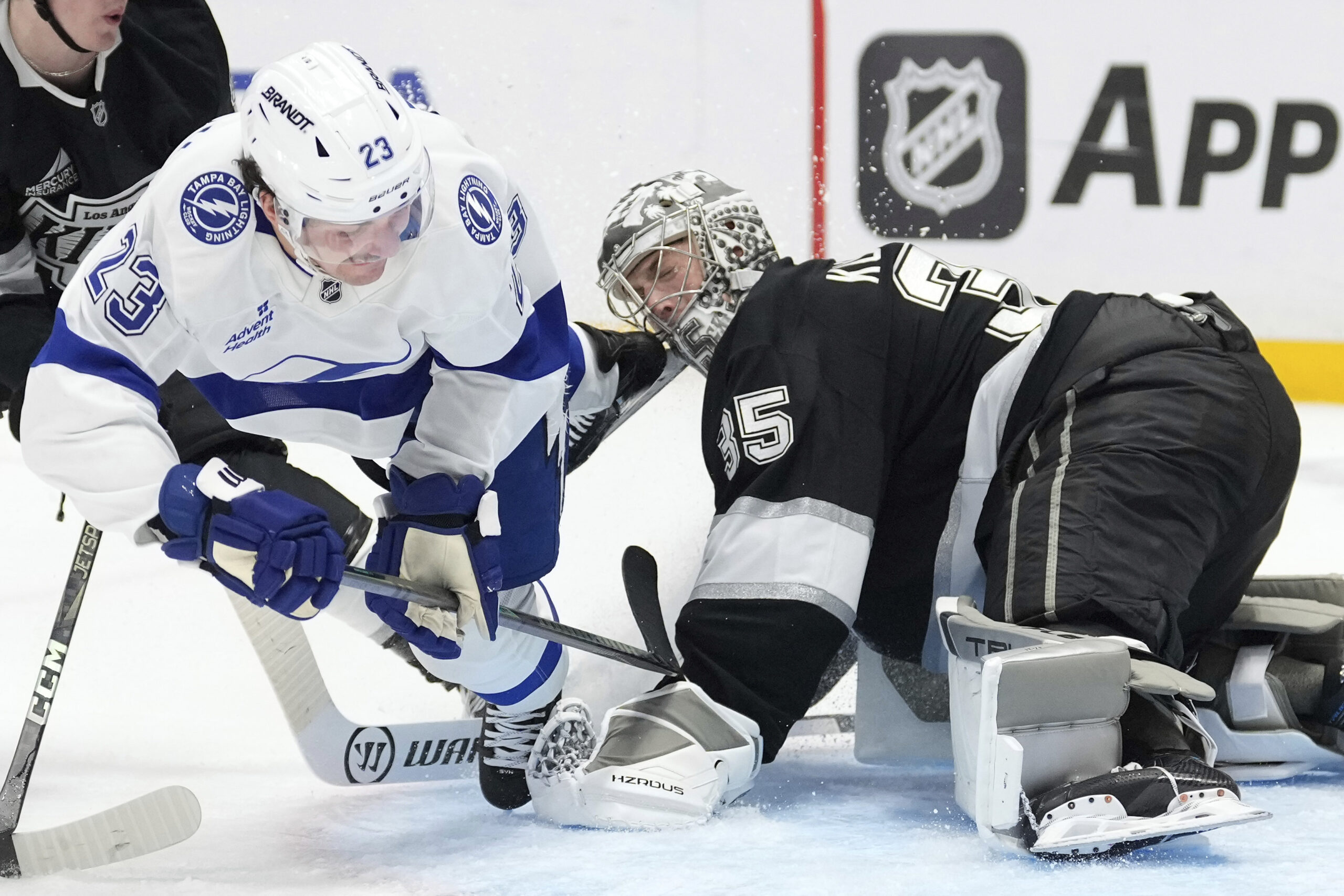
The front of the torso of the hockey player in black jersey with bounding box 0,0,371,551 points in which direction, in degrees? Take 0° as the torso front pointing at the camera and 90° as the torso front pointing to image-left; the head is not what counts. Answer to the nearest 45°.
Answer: approximately 315°

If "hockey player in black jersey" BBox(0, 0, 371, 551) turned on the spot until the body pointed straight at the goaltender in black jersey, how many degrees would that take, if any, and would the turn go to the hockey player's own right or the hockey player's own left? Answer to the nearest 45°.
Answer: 0° — they already face them
